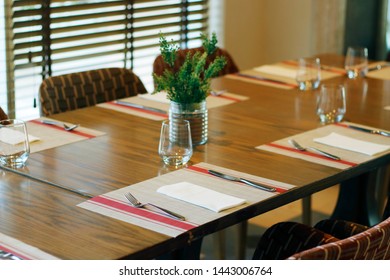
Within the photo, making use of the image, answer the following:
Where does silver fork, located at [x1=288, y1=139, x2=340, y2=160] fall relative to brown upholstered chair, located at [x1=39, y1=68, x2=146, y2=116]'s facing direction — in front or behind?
in front

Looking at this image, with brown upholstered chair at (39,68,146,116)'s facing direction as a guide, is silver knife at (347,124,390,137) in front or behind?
in front

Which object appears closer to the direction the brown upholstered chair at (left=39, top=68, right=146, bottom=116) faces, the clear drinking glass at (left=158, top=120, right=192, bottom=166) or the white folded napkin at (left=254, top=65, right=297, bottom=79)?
the clear drinking glass

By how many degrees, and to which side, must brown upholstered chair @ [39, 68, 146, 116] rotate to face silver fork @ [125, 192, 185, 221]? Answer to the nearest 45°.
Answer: approximately 45° to its right

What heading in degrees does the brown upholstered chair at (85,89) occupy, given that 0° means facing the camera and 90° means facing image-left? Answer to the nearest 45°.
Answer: approximately 315°

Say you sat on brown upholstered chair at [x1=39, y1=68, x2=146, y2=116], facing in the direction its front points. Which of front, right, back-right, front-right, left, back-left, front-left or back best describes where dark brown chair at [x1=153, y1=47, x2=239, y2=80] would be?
left
